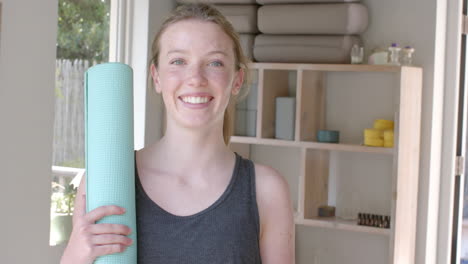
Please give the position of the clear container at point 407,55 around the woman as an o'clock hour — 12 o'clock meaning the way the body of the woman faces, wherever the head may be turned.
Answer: The clear container is roughly at 7 o'clock from the woman.

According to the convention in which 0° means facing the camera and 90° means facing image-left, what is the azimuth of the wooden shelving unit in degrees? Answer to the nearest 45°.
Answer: approximately 45°

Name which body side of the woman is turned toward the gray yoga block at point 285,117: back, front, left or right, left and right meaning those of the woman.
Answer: back
